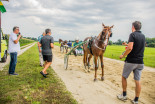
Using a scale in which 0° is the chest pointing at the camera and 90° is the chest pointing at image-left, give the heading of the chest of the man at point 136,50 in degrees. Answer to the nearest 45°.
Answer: approximately 135°
